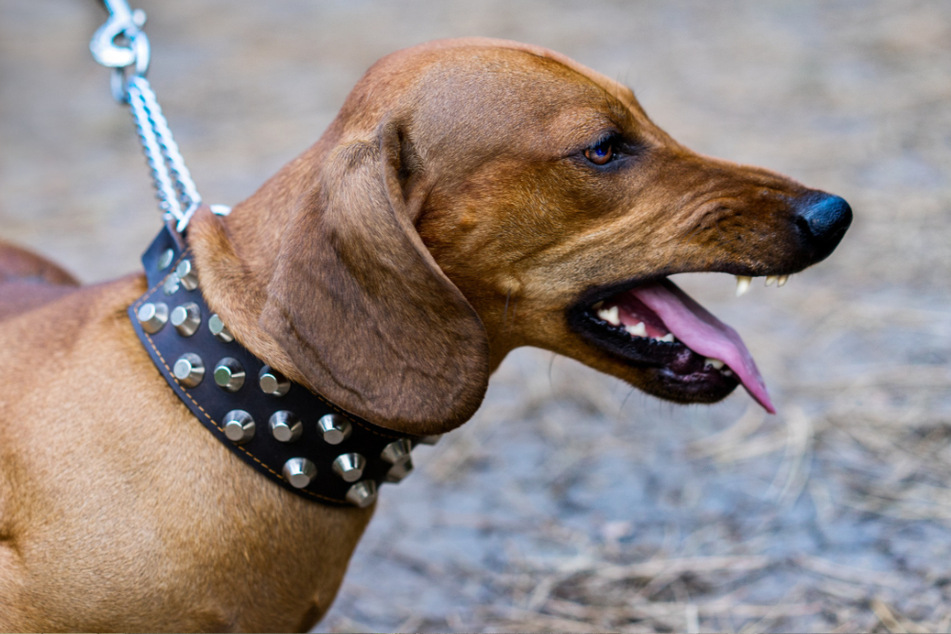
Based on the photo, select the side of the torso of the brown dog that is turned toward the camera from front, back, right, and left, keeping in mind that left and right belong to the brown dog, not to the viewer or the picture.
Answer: right
